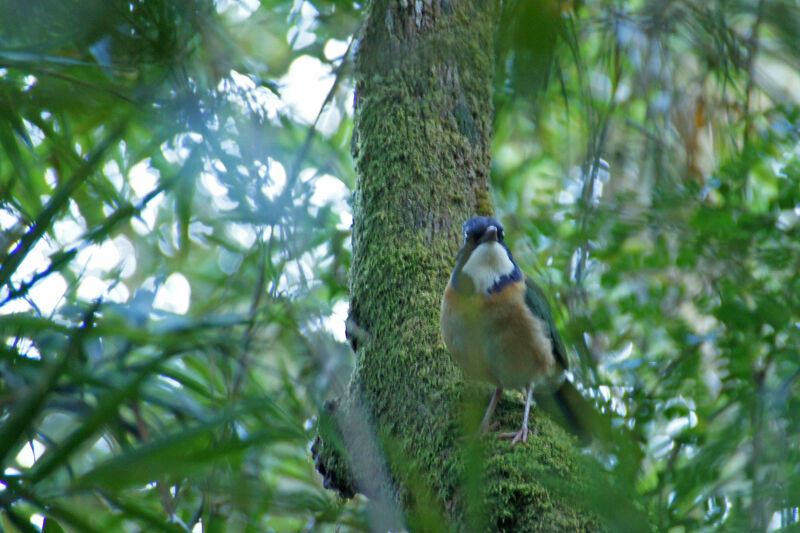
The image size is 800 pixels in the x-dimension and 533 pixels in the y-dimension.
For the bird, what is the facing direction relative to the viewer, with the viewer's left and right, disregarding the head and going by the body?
facing the viewer and to the left of the viewer
